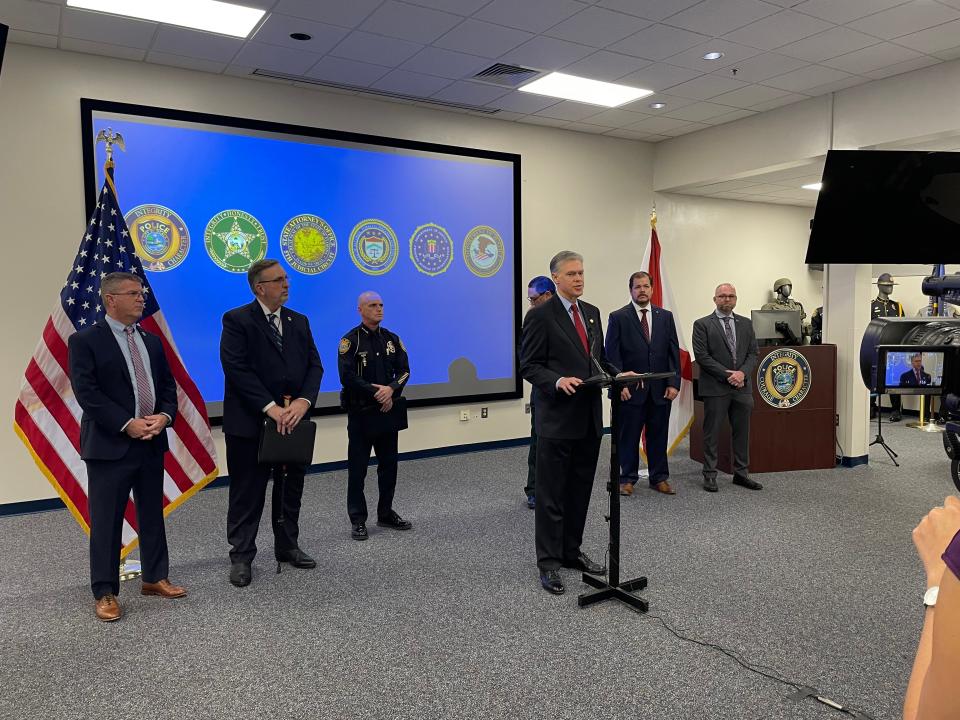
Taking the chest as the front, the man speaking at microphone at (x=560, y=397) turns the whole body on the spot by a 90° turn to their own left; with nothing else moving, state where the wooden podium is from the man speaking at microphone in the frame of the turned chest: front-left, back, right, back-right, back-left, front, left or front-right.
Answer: front

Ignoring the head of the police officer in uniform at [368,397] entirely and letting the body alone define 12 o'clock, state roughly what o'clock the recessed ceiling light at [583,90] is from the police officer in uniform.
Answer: The recessed ceiling light is roughly at 9 o'clock from the police officer in uniform.

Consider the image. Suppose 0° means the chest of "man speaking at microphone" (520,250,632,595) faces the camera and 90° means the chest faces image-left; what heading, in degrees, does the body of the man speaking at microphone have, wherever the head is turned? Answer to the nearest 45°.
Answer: approximately 315°

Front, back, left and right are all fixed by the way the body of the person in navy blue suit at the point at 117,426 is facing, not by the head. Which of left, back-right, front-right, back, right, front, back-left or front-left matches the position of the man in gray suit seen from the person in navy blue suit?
front-left

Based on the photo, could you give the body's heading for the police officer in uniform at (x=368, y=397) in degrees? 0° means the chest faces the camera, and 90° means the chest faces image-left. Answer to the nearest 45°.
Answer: approximately 315°

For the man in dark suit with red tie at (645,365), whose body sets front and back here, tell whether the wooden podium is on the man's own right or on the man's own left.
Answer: on the man's own left

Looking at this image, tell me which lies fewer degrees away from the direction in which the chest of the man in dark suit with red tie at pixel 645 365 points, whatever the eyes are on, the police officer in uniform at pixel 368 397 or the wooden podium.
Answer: the police officer in uniform

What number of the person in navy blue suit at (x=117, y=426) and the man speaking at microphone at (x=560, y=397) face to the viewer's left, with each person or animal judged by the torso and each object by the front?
0

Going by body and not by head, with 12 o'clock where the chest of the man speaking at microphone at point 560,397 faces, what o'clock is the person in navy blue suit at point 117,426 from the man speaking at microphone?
The person in navy blue suit is roughly at 4 o'clock from the man speaking at microphone.
